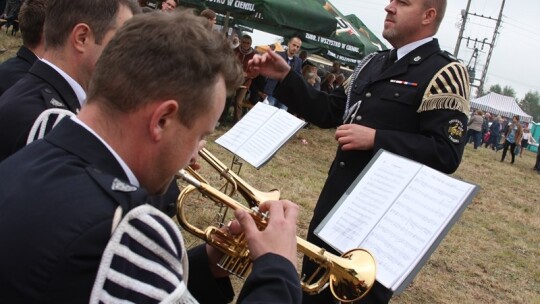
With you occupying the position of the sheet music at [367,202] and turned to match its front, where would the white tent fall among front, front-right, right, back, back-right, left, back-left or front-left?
back-right

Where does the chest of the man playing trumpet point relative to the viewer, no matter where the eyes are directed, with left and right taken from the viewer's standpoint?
facing away from the viewer and to the right of the viewer

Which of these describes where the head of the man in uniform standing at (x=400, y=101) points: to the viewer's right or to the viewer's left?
to the viewer's left

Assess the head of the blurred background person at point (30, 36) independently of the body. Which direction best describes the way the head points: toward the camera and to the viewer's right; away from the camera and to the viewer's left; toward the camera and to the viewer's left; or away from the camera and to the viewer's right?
away from the camera and to the viewer's right

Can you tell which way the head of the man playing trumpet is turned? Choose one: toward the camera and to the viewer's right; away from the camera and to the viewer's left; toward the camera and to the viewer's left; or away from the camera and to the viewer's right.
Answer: away from the camera and to the viewer's right

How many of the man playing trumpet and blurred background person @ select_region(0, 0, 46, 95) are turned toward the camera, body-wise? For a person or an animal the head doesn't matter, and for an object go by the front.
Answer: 0

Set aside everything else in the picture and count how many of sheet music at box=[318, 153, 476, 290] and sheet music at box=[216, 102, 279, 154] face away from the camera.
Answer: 0

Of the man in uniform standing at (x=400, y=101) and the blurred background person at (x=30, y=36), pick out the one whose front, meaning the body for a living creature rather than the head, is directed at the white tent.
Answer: the blurred background person

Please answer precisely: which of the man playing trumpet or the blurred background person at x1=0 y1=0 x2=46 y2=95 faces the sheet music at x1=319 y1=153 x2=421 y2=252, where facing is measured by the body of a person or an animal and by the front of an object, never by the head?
the man playing trumpet

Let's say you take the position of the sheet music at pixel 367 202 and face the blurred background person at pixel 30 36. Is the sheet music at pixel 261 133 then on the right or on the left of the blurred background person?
right

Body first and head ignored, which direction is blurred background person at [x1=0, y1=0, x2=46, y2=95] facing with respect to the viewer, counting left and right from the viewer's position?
facing away from the viewer and to the right of the viewer

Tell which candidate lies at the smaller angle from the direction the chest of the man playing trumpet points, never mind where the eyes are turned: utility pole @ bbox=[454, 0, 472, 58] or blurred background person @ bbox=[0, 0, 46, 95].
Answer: the utility pole

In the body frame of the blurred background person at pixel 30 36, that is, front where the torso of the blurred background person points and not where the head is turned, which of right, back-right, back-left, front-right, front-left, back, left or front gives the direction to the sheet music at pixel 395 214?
right

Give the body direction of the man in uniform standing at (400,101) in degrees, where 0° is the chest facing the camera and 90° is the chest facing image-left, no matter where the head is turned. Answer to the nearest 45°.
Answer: approximately 45°
